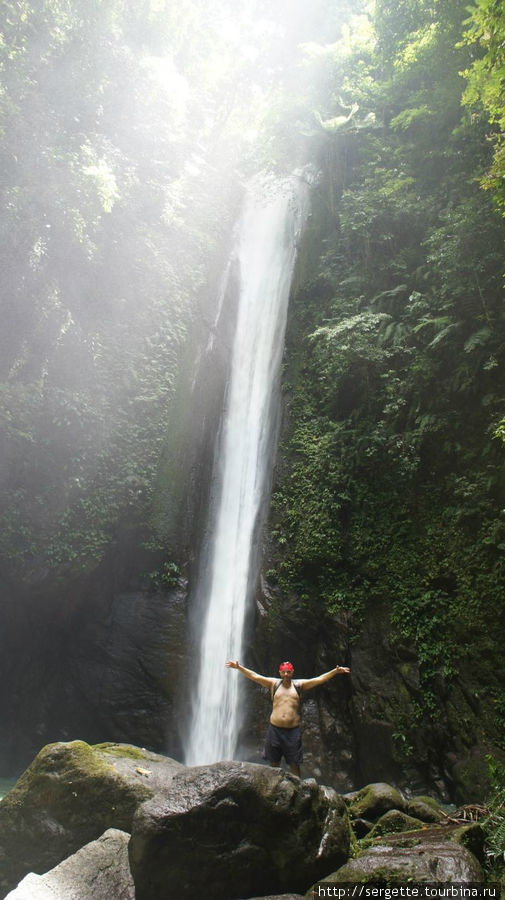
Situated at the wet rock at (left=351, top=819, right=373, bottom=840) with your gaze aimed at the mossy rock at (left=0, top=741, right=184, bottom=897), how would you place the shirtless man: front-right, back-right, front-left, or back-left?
front-right

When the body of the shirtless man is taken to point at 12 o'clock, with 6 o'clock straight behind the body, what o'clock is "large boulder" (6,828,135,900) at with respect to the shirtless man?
The large boulder is roughly at 1 o'clock from the shirtless man.

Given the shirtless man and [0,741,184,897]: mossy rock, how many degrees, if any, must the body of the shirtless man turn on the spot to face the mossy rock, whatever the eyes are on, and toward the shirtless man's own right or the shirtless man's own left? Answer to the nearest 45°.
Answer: approximately 45° to the shirtless man's own right

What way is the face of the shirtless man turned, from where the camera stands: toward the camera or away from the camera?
toward the camera

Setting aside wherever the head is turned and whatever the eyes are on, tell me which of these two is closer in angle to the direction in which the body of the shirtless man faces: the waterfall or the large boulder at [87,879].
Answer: the large boulder

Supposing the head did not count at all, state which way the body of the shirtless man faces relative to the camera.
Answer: toward the camera

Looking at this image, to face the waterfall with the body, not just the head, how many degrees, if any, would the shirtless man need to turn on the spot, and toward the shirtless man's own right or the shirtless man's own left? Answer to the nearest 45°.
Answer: approximately 180°

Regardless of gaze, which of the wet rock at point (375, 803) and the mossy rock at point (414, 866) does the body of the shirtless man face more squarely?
the mossy rock

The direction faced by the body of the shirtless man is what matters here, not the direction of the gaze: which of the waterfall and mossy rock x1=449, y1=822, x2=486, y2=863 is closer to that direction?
the mossy rock

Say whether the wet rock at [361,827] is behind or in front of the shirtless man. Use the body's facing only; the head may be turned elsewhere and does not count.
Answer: in front

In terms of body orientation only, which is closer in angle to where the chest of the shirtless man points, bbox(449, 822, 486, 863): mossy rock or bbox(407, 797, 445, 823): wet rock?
the mossy rock

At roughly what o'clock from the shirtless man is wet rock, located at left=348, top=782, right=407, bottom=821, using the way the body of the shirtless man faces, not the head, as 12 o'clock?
The wet rock is roughly at 10 o'clock from the shirtless man.

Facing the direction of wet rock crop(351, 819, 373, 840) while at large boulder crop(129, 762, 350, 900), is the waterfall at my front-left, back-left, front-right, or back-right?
front-left

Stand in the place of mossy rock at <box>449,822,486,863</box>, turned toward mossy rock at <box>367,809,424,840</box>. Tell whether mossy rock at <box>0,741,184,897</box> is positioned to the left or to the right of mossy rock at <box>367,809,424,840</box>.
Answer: left

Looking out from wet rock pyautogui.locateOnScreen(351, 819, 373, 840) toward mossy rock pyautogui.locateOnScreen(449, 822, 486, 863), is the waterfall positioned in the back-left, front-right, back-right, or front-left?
back-left
